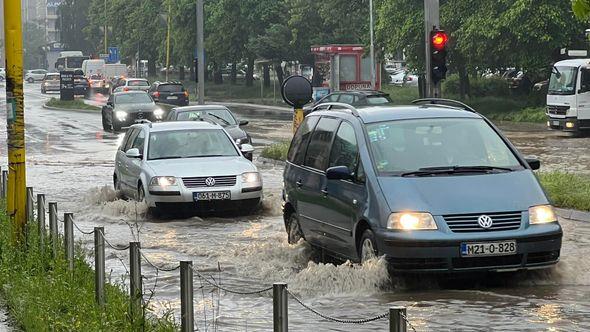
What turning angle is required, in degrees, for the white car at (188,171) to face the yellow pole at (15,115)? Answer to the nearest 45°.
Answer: approximately 45° to its right

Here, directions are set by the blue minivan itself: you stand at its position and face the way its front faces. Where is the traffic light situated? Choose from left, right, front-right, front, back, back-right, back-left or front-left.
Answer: back-left

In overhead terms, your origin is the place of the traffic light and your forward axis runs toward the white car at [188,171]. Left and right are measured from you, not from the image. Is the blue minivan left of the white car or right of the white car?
left

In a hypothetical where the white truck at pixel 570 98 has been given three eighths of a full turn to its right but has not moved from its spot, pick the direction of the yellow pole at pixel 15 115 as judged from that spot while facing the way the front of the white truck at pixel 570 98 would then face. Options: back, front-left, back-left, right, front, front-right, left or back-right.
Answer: back

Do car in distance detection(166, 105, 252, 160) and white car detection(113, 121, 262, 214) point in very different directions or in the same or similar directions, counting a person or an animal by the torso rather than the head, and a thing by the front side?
same or similar directions

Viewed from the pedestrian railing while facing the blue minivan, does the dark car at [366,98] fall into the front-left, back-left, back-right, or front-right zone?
front-left

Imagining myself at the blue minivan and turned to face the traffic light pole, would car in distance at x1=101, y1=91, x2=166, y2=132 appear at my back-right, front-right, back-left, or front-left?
front-left

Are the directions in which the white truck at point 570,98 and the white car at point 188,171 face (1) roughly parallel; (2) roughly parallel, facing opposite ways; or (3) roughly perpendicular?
roughly perpendicular

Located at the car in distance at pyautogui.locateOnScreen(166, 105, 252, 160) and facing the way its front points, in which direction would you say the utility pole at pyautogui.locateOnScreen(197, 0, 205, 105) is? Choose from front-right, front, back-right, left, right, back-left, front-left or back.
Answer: back-left

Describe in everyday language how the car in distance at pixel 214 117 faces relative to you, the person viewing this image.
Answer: facing the viewer and to the right of the viewer

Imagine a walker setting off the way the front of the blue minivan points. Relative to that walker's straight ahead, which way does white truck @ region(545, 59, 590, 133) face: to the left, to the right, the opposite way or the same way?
to the right

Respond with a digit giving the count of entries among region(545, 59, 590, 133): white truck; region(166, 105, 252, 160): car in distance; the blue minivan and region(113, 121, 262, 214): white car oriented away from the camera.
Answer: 0

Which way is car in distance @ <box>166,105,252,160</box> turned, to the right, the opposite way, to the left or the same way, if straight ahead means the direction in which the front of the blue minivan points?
the same way

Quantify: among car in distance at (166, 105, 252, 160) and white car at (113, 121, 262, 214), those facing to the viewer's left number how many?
0

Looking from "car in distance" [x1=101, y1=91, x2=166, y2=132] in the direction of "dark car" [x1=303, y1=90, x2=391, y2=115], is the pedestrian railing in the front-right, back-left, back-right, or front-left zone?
front-right

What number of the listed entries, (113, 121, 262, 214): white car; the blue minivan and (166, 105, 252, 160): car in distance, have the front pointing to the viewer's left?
0

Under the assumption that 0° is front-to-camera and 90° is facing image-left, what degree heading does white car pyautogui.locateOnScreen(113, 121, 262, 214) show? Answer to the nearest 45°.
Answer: approximately 315°

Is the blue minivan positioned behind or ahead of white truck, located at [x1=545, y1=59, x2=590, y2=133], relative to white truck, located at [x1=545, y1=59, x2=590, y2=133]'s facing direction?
ahead
